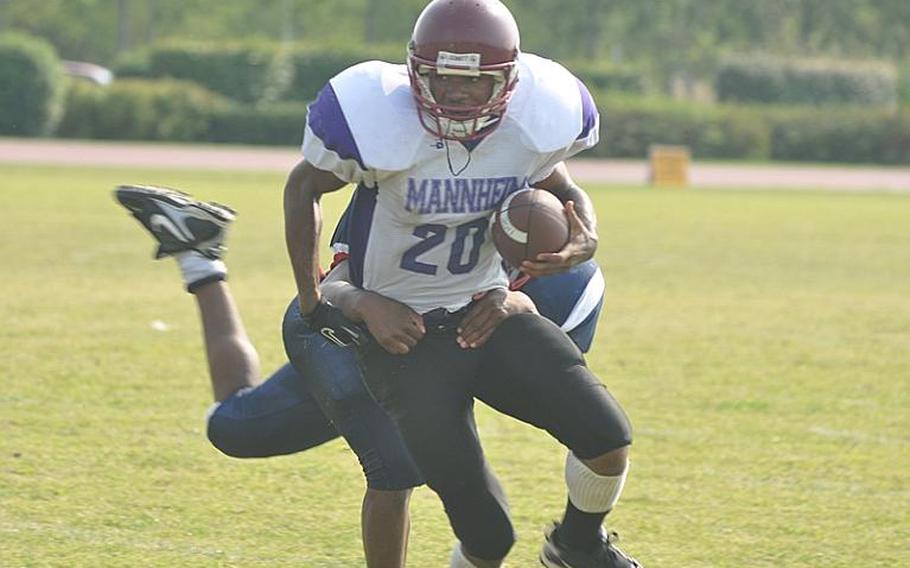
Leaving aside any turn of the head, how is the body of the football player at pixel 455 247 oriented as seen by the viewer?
toward the camera

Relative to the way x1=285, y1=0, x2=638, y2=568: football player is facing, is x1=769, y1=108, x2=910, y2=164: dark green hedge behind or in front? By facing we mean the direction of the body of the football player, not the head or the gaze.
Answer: behind

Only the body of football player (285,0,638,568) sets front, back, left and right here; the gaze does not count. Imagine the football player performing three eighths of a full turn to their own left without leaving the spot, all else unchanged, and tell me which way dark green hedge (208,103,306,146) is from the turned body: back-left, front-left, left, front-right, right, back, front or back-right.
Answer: front-left

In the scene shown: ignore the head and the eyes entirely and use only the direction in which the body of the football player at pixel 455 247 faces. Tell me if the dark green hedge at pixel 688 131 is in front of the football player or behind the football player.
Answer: behind

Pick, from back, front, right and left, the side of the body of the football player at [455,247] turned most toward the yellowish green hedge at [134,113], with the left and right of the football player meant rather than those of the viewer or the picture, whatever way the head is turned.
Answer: back

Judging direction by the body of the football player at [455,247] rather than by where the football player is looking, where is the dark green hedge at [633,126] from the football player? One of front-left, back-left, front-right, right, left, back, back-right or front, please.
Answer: back

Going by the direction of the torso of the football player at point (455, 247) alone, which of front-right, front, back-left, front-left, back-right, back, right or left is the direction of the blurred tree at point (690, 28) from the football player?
back

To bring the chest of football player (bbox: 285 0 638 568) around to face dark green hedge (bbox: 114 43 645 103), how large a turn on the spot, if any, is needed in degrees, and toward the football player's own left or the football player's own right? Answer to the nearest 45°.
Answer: approximately 180°
